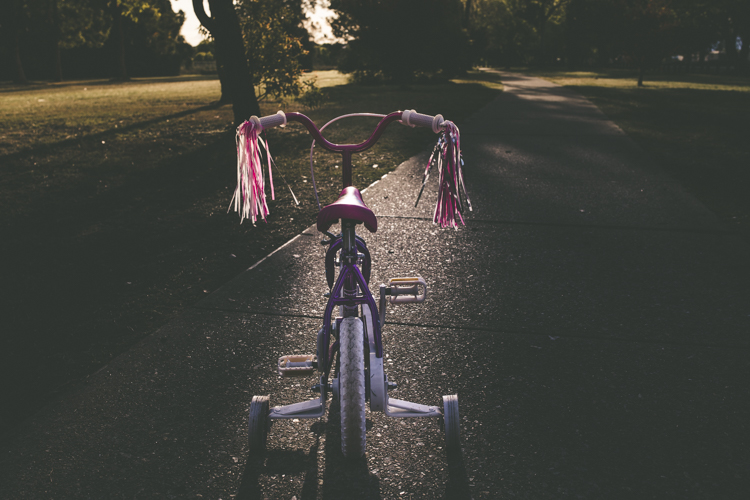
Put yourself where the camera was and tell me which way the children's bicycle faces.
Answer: facing away from the viewer

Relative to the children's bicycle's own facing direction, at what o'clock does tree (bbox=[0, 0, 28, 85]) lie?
The tree is roughly at 11 o'clock from the children's bicycle.
